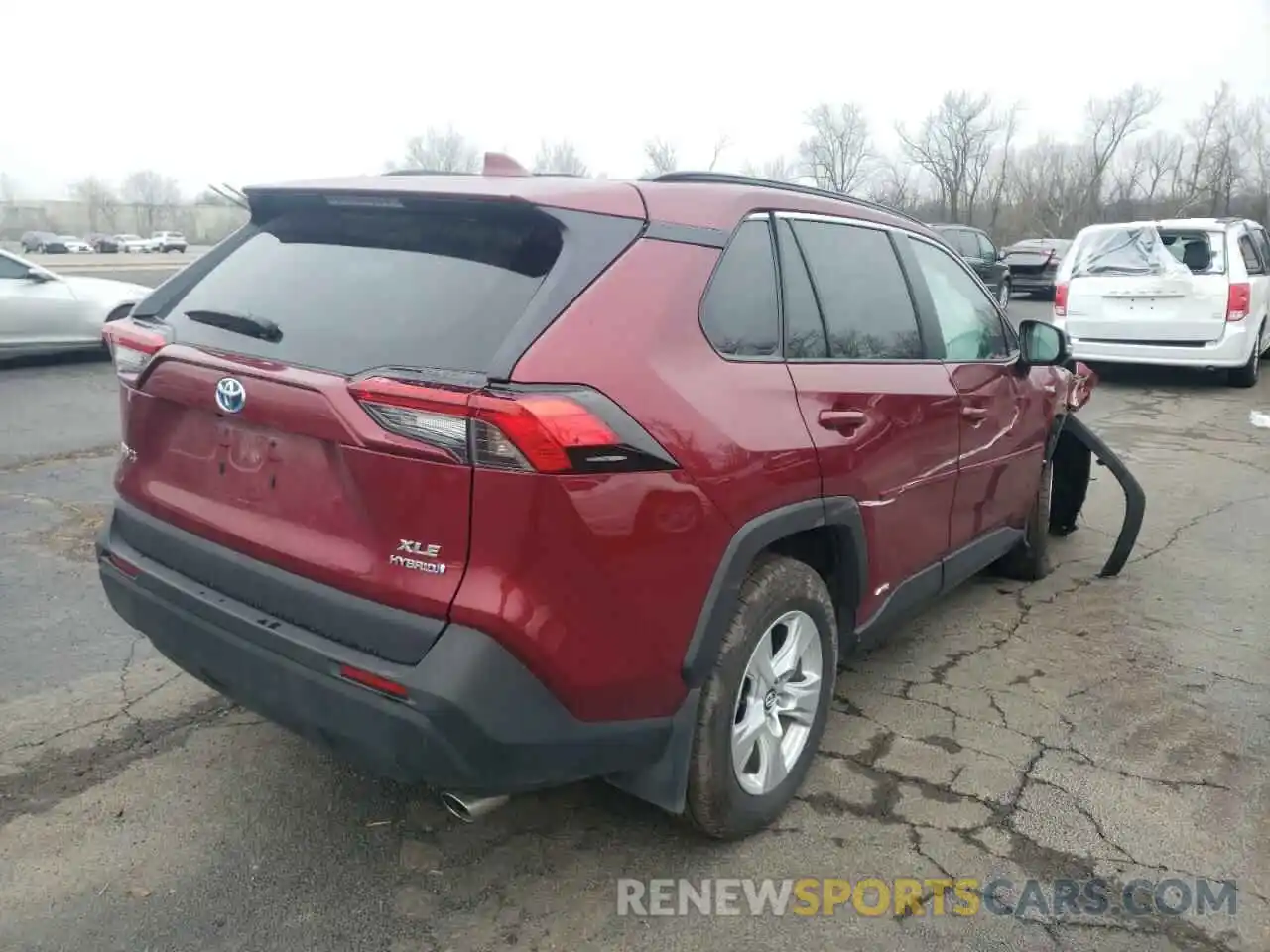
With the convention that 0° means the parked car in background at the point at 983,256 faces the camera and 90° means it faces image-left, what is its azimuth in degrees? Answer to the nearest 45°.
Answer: approximately 225°

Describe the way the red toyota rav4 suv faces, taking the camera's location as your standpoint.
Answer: facing away from the viewer and to the right of the viewer

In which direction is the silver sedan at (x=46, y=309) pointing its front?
to the viewer's right

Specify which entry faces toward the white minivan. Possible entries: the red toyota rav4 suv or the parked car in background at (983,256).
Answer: the red toyota rav4 suv

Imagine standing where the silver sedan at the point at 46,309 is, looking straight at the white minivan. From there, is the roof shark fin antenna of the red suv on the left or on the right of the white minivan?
right

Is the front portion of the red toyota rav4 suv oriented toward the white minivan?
yes

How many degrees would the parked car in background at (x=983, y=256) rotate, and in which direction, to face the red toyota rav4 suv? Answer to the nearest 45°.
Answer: approximately 135° to its right
